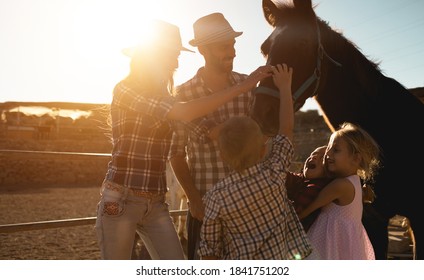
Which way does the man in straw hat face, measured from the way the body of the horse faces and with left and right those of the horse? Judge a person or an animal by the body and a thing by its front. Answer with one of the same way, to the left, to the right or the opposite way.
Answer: to the left

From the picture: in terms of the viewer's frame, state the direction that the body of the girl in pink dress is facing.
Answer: to the viewer's left

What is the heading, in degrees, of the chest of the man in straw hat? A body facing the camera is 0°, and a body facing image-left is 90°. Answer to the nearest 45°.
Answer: approximately 315°

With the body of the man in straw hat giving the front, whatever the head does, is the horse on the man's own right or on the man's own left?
on the man's own left

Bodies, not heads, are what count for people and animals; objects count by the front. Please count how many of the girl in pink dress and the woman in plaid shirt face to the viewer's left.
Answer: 1

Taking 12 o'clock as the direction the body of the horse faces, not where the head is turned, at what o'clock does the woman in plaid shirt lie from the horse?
The woman in plaid shirt is roughly at 12 o'clock from the horse.

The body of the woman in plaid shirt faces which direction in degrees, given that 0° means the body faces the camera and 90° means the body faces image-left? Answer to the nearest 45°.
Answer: approximately 315°
